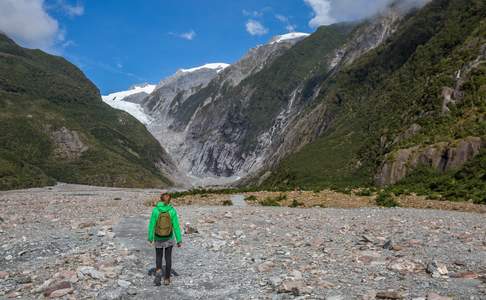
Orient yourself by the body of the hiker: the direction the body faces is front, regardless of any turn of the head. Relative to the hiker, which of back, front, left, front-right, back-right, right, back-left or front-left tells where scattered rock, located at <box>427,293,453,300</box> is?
back-right

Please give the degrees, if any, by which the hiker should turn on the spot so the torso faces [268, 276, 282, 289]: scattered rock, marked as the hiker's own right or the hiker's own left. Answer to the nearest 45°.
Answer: approximately 135° to the hiker's own right

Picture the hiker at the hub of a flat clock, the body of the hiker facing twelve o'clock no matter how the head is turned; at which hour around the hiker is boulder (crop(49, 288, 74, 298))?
The boulder is roughly at 8 o'clock from the hiker.

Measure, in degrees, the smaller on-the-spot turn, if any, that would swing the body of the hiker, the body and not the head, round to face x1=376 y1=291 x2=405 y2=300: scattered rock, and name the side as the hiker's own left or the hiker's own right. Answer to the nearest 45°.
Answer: approximately 135° to the hiker's own right

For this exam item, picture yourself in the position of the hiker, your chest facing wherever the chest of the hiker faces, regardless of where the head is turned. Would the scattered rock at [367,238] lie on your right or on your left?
on your right

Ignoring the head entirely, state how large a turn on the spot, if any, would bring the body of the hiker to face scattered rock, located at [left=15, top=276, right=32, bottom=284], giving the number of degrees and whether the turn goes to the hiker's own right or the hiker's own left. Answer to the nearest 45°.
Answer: approximately 90° to the hiker's own left

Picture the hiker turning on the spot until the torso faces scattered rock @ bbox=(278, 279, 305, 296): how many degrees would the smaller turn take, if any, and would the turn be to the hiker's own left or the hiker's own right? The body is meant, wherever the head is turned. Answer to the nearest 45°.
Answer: approximately 135° to the hiker's own right

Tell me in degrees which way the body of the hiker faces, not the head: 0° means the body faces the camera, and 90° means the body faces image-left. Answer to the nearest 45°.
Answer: approximately 180°

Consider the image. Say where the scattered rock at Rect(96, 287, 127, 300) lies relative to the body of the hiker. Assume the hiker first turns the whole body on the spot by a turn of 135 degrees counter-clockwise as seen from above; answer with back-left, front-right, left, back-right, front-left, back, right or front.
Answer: front

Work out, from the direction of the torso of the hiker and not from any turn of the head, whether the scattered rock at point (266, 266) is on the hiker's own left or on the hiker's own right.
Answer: on the hiker's own right

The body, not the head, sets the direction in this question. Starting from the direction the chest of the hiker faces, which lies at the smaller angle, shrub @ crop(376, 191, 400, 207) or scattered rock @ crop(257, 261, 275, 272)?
the shrub

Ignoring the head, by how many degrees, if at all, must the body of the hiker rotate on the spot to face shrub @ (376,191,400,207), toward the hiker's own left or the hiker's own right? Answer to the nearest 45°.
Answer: approximately 45° to the hiker's own right
